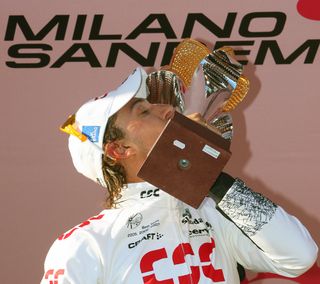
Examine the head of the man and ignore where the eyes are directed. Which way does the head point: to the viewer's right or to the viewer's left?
to the viewer's right

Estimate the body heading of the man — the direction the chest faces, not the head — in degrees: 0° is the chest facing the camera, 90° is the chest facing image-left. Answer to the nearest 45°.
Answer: approximately 315°
